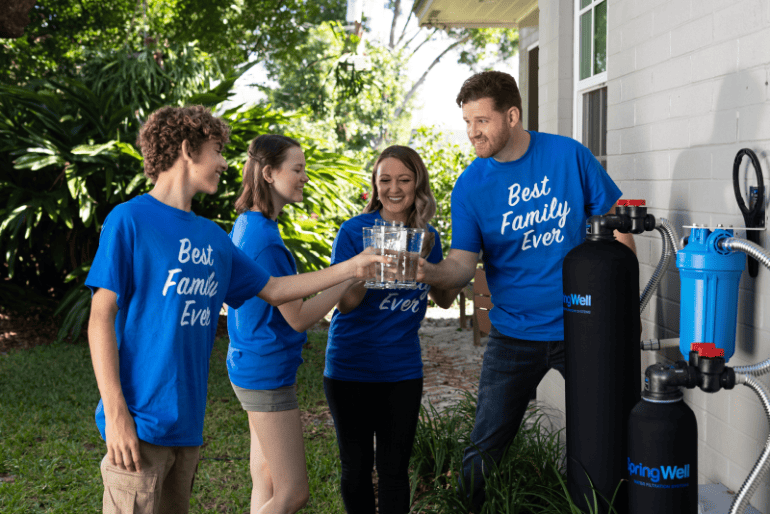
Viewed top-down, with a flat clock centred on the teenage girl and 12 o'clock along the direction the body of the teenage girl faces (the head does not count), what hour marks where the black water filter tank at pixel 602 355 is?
The black water filter tank is roughly at 1 o'clock from the teenage girl.

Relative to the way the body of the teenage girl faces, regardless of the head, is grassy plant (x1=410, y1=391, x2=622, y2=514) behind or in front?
in front

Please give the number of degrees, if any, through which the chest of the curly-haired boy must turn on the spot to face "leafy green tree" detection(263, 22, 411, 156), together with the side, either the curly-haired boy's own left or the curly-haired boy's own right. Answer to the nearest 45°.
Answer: approximately 135° to the curly-haired boy's own left

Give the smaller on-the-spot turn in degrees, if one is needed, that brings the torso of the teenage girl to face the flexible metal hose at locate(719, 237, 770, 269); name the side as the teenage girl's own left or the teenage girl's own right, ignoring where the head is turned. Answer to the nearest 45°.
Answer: approximately 45° to the teenage girl's own right

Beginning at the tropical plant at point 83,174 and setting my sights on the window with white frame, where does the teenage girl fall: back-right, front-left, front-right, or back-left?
front-right

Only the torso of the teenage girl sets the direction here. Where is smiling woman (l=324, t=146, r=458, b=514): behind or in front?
in front

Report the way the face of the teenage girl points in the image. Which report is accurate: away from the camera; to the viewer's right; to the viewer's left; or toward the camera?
to the viewer's right

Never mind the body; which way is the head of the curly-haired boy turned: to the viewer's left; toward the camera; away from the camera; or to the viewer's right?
to the viewer's right

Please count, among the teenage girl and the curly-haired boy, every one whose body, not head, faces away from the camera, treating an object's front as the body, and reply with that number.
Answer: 0

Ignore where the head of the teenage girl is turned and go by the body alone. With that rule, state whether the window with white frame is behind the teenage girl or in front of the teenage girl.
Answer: in front

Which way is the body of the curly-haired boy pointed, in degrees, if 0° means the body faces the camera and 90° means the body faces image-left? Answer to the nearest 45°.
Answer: approximately 315°

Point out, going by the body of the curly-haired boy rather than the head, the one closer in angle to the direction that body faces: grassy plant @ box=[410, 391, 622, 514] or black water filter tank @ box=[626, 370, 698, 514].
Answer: the black water filter tank

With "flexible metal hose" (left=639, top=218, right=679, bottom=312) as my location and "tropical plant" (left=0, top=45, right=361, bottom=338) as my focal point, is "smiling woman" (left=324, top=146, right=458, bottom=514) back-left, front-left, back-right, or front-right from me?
front-left

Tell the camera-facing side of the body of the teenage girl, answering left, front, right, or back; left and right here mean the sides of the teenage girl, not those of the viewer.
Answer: right
